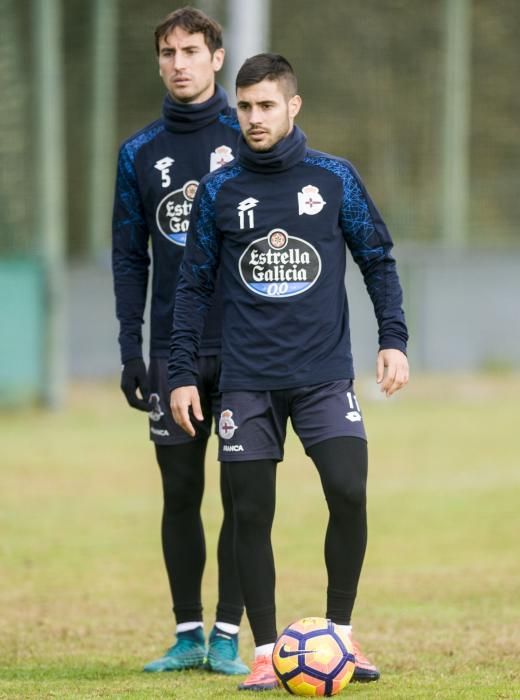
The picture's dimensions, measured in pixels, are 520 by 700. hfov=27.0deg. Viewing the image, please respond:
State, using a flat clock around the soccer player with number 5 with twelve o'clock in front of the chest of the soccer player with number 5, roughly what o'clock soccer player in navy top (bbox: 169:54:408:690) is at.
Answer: The soccer player in navy top is roughly at 11 o'clock from the soccer player with number 5.

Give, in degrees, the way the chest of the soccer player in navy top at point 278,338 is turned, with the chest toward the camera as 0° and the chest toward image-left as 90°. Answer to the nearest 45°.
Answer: approximately 0°

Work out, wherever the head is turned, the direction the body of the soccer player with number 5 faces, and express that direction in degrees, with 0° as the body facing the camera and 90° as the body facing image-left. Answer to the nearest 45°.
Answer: approximately 0°

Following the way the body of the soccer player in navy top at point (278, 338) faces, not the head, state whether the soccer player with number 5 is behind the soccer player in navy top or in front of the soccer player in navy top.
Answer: behind

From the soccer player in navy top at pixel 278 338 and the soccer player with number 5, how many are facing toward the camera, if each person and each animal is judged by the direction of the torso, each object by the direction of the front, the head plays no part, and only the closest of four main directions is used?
2
